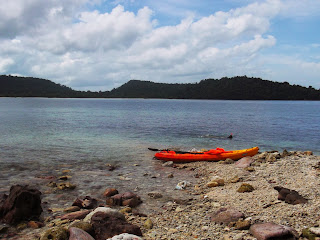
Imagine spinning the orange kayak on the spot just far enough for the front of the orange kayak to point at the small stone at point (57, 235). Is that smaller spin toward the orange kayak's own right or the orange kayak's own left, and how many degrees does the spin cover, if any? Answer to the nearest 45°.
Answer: approximately 90° to the orange kayak's own right

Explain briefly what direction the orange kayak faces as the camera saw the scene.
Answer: facing to the right of the viewer

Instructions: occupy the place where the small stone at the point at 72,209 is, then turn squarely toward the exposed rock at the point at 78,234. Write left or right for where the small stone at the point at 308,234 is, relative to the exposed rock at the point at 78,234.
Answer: left

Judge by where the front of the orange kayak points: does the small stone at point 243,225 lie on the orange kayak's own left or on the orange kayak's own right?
on the orange kayak's own right

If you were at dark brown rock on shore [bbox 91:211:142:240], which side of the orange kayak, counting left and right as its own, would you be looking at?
right

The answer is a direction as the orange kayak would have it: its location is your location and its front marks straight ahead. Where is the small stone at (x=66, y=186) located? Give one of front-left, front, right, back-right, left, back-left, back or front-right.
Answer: back-right

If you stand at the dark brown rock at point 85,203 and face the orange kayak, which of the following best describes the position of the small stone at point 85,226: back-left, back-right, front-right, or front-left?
back-right
